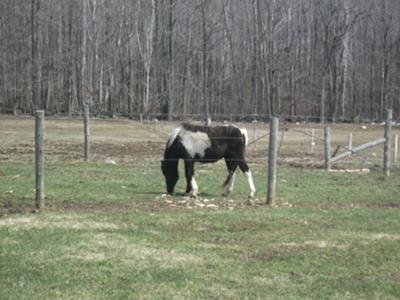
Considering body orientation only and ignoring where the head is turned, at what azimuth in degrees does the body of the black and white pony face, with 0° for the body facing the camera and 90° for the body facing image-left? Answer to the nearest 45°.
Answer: approximately 90°
